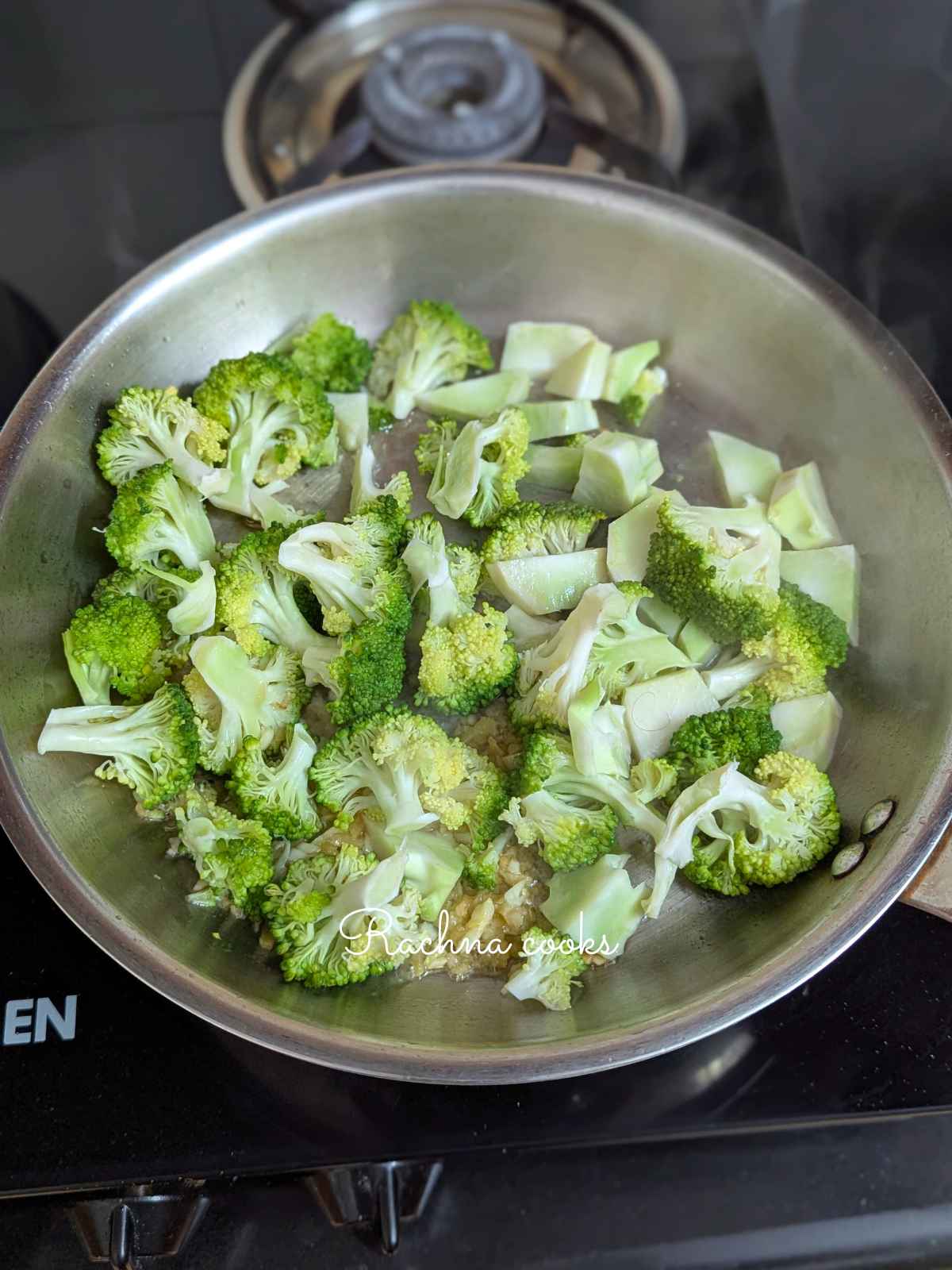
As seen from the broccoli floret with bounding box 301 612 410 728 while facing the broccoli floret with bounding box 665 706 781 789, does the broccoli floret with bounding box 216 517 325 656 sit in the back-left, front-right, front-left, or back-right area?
back-left

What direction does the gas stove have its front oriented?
toward the camera

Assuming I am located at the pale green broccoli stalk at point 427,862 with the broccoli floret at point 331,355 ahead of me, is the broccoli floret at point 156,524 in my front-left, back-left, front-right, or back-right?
front-left

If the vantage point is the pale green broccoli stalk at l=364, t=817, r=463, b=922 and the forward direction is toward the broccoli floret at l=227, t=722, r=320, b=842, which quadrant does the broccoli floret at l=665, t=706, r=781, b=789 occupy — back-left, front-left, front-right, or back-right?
back-right
